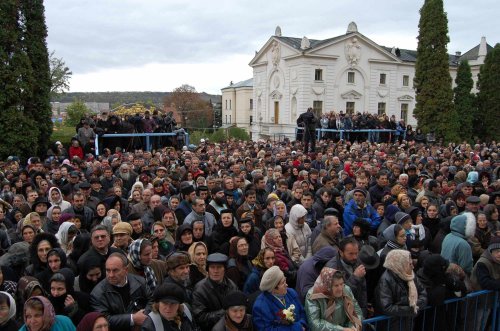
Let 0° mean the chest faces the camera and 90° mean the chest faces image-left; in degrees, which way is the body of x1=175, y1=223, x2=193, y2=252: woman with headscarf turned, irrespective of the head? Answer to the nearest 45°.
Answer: approximately 315°

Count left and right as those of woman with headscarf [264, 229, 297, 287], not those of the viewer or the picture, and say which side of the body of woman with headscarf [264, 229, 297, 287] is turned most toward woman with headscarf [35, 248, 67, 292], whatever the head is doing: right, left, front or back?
right

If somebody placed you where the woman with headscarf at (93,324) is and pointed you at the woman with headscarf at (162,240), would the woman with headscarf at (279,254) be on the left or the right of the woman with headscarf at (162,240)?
right

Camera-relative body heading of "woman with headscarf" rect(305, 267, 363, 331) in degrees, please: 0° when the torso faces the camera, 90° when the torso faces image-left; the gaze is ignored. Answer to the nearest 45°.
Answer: approximately 315°

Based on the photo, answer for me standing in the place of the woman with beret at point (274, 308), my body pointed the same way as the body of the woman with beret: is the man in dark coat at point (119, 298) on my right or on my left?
on my right

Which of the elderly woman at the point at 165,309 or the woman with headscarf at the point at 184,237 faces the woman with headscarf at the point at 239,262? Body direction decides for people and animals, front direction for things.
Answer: the woman with headscarf at the point at 184,237

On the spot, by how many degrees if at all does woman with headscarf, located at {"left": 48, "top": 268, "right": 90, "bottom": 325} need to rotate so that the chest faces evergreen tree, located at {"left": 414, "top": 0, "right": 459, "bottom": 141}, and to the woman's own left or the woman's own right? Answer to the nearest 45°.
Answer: approximately 180°

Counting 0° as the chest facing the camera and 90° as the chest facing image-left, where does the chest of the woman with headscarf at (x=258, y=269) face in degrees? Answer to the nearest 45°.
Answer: approximately 315°

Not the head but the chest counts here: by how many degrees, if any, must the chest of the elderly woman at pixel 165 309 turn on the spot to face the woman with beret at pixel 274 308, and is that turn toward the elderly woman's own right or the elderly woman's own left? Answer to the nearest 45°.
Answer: approximately 90° to the elderly woman's own left

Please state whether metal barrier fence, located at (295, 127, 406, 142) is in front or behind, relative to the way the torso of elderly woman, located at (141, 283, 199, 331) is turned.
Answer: behind

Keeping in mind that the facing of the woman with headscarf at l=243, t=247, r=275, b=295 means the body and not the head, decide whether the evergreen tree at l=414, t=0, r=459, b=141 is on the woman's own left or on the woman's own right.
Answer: on the woman's own left

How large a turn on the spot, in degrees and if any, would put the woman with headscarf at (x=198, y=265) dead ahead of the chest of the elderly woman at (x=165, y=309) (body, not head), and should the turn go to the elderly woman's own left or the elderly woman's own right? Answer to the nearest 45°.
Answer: approximately 180°
